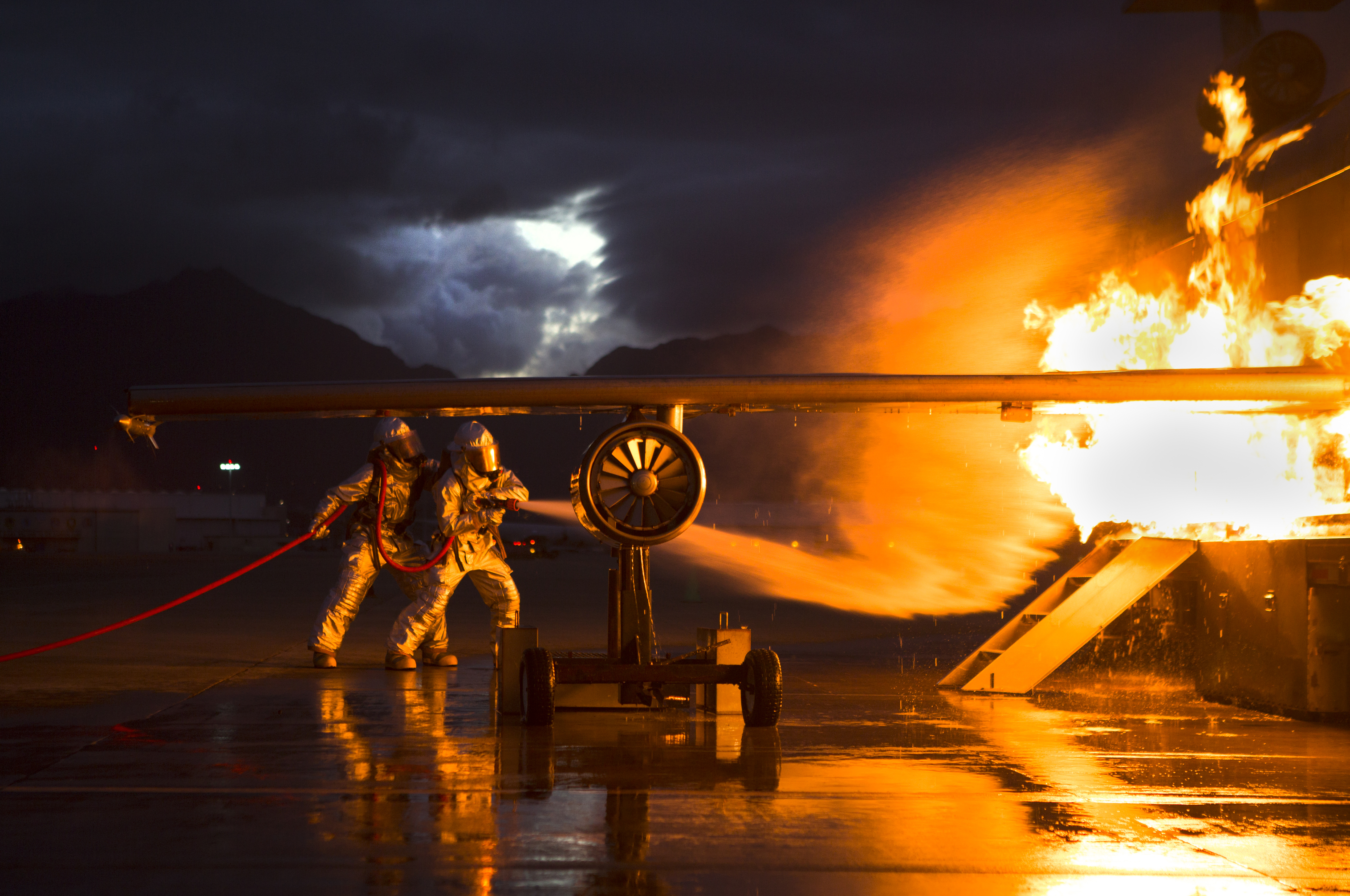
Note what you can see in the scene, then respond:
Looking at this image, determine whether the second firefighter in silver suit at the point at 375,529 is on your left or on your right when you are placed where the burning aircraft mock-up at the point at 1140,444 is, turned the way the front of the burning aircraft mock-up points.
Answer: on your right

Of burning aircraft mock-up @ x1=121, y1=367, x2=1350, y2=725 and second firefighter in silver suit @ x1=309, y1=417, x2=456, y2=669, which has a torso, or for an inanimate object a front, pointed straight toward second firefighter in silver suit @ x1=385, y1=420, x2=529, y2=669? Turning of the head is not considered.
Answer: second firefighter in silver suit @ x1=309, y1=417, x2=456, y2=669

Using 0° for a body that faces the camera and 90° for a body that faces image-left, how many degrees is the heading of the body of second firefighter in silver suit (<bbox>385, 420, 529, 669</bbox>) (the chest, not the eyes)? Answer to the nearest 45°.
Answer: approximately 315°

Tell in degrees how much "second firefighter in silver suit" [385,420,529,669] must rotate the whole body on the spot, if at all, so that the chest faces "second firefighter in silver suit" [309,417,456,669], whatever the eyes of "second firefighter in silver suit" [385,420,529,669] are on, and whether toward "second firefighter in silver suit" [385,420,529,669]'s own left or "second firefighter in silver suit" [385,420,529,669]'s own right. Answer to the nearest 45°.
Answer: approximately 180°

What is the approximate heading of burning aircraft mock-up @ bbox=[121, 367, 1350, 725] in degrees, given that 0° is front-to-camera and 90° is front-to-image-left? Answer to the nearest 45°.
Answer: approximately 0°
